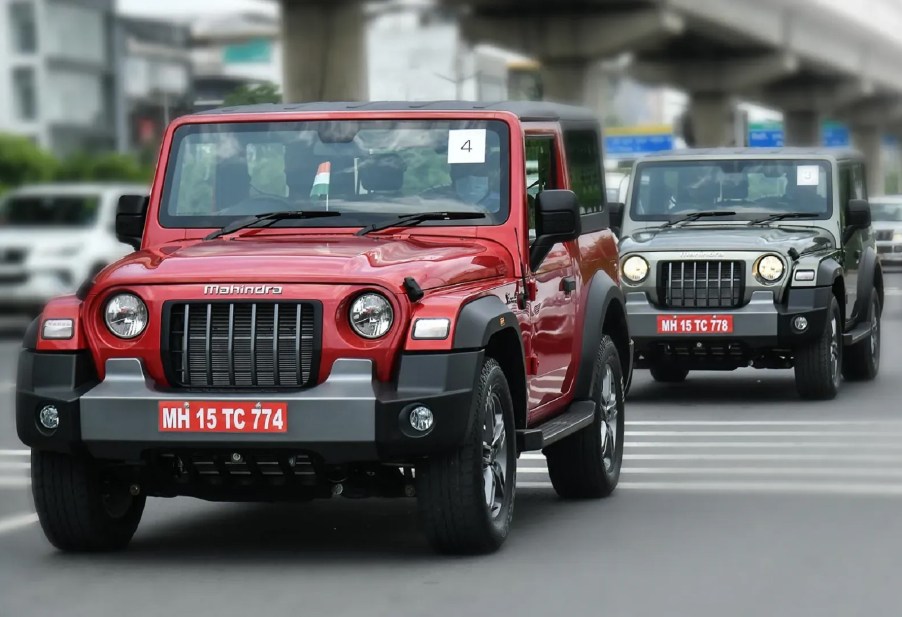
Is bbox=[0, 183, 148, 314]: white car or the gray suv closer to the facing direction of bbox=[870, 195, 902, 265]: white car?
the gray suv

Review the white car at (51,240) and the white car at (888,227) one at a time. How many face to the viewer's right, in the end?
0

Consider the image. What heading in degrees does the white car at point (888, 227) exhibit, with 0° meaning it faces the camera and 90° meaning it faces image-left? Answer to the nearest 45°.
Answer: approximately 0°

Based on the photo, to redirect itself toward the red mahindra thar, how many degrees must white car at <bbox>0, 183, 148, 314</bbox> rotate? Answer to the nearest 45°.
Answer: approximately 45° to its left

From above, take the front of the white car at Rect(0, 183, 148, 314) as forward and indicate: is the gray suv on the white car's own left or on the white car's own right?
on the white car's own left

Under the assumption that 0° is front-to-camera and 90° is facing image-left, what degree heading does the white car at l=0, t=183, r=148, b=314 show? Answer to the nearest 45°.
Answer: approximately 45°

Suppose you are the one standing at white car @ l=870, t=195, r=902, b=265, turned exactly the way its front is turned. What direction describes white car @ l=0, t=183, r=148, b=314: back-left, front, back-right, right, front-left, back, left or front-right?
front-right

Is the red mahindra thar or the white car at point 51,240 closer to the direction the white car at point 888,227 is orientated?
the red mahindra thar
